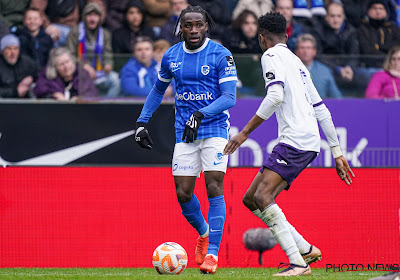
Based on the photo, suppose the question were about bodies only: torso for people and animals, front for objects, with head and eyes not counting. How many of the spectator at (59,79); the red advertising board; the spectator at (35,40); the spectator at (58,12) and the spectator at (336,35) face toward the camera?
5

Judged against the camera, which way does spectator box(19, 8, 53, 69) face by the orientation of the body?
toward the camera

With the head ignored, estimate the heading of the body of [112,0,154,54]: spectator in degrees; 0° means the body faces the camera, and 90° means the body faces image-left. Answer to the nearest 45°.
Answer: approximately 0°

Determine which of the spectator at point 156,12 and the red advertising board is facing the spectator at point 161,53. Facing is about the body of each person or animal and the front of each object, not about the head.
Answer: the spectator at point 156,12

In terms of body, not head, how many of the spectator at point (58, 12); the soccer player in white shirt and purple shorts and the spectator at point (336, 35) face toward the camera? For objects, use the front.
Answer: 2

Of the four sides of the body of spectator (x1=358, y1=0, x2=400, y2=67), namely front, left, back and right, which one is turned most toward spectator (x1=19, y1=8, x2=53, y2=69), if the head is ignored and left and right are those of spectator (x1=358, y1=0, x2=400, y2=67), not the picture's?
right

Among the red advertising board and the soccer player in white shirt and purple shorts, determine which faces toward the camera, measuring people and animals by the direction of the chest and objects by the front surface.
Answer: the red advertising board

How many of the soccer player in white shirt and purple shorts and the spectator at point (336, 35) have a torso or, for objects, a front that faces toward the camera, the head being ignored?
1

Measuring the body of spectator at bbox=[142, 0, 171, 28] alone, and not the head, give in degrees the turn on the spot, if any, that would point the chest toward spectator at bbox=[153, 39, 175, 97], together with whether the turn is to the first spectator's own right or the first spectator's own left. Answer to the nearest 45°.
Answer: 0° — they already face them

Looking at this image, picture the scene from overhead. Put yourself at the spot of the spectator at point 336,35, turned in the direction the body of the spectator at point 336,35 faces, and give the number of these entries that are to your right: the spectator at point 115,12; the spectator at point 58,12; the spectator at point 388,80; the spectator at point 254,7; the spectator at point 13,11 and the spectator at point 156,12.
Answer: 5

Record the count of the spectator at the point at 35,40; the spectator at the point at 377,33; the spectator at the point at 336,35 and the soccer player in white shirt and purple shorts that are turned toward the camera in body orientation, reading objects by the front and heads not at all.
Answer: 3

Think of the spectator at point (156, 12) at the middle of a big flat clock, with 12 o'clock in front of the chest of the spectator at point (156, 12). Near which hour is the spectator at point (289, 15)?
the spectator at point (289, 15) is roughly at 9 o'clock from the spectator at point (156, 12).

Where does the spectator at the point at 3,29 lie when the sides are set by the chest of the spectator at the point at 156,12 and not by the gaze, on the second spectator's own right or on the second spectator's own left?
on the second spectator's own right

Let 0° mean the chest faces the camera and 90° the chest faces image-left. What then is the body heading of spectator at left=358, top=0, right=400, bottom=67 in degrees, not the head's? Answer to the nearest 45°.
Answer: approximately 0°

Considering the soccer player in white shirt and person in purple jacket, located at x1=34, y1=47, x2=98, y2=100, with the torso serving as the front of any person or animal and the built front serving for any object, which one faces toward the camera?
the spectator

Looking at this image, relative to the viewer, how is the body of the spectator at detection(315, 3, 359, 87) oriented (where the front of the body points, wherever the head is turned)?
toward the camera

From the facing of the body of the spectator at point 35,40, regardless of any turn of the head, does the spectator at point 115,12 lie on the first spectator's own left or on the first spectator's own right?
on the first spectator's own left

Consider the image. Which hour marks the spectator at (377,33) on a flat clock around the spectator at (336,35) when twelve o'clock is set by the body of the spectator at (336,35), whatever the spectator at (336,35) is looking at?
the spectator at (377,33) is roughly at 8 o'clock from the spectator at (336,35).

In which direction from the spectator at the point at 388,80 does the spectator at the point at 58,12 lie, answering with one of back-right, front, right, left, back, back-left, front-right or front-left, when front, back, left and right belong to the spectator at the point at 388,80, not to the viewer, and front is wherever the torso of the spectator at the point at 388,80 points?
back-right

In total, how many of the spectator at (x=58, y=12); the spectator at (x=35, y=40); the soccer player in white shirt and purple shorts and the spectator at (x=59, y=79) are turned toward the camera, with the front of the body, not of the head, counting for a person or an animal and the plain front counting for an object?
3
